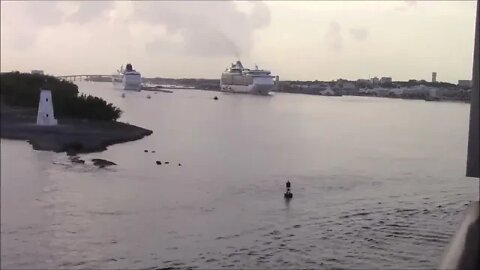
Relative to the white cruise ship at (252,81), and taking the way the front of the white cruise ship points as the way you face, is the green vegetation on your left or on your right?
on your right

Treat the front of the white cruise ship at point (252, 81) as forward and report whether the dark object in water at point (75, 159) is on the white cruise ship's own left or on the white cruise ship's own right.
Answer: on the white cruise ship's own right

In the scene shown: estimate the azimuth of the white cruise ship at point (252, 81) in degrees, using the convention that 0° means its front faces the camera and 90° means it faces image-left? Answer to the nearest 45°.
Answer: approximately 315°

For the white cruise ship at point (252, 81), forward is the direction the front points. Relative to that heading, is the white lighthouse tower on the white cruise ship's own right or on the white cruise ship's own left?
on the white cruise ship's own right

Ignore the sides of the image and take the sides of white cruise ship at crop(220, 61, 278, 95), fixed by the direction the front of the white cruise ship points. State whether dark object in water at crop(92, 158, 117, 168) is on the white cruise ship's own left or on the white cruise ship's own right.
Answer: on the white cruise ship's own right
